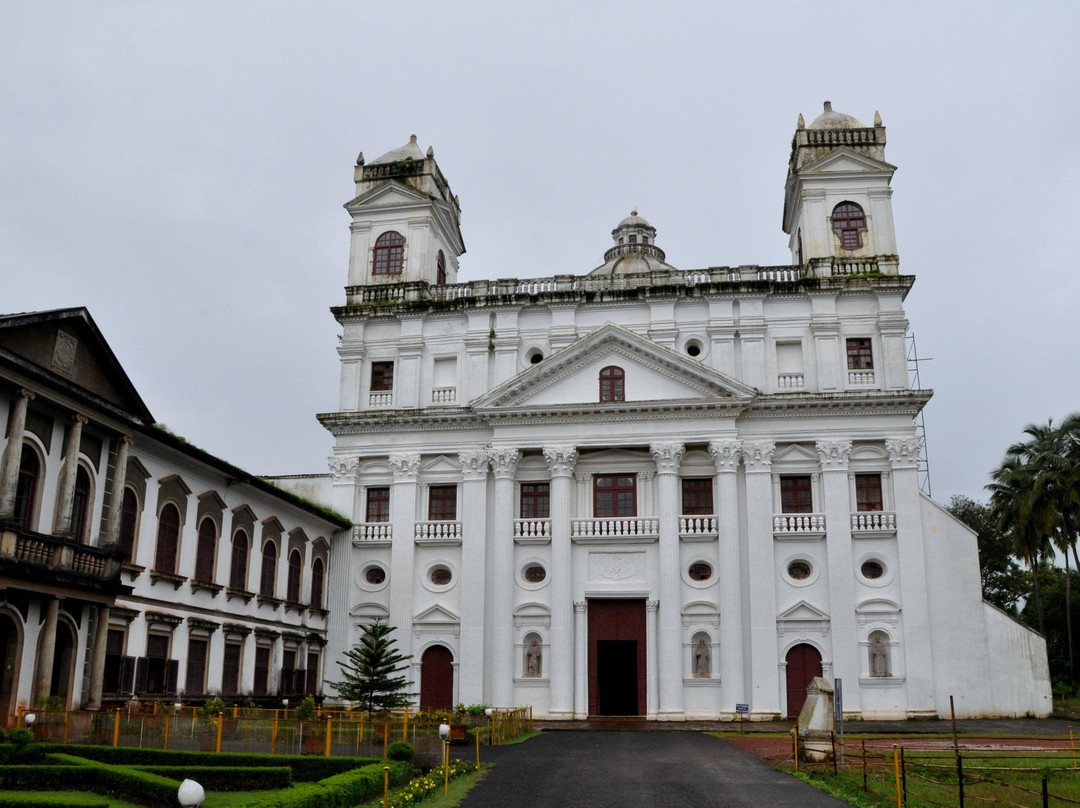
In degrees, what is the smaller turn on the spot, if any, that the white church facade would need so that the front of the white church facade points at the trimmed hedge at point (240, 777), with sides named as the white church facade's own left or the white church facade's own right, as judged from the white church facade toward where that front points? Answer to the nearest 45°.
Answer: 0° — it already faces it

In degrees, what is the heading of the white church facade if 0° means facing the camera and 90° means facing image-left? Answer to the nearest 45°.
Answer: approximately 0°

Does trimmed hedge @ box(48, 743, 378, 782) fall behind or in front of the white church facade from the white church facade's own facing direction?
in front

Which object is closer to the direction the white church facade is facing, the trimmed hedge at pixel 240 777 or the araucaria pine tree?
the trimmed hedge

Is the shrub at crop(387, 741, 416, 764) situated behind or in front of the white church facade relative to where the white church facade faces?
in front

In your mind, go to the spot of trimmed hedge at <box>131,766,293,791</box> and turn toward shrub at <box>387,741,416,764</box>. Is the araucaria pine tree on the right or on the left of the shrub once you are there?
left

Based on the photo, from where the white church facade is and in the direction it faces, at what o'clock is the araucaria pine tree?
The araucaria pine tree is roughly at 2 o'clock from the white church facade.
